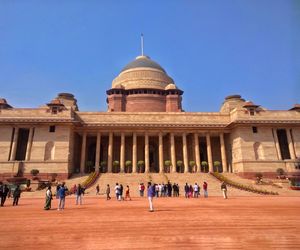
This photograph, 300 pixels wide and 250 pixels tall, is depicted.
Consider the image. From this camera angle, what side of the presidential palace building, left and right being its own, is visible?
front
